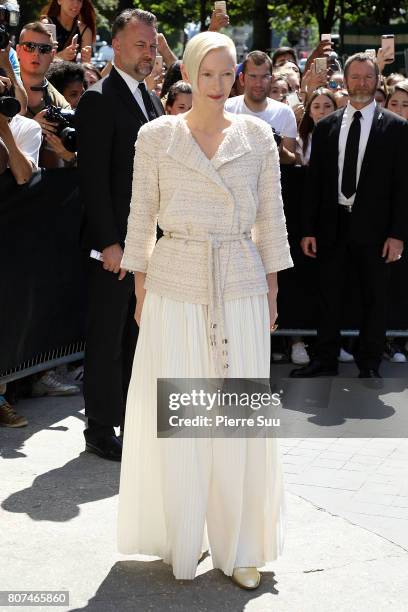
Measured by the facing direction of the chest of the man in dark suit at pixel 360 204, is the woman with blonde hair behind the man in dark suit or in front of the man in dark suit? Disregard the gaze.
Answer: in front

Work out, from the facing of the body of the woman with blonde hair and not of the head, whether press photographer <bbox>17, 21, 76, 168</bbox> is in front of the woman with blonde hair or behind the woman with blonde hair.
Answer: behind

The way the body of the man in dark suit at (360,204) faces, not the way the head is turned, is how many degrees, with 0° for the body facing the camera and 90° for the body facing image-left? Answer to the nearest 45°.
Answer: approximately 0°

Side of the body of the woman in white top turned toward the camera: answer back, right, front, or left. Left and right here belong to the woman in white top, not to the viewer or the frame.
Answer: front

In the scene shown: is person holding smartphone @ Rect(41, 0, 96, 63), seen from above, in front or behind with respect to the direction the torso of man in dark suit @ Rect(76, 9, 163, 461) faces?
behind

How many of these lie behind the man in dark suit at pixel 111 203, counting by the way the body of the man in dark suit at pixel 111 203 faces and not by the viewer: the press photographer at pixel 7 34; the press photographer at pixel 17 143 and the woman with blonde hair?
2

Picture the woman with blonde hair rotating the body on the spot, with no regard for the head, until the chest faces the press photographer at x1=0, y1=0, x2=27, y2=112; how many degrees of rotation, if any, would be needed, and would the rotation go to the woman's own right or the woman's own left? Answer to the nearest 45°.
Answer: approximately 135° to the woman's own right

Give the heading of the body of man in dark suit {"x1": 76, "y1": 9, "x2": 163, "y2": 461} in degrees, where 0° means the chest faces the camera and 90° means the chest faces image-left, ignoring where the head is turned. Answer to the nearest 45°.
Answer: approximately 315°

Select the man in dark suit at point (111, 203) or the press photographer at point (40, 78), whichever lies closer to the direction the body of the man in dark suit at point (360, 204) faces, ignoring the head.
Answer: the man in dark suit

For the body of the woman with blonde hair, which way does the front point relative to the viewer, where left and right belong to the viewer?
facing the viewer
